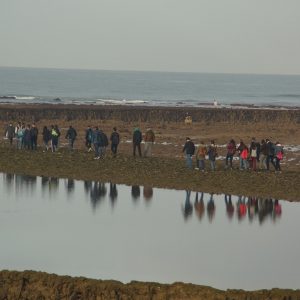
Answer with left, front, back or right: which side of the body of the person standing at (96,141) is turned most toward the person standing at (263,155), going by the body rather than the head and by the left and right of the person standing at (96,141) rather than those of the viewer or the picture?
right

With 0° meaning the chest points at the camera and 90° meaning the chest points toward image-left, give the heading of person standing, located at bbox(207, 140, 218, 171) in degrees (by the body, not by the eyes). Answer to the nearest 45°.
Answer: approximately 180°

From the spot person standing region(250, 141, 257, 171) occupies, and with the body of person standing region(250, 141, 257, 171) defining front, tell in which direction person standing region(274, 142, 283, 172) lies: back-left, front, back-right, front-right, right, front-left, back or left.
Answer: right

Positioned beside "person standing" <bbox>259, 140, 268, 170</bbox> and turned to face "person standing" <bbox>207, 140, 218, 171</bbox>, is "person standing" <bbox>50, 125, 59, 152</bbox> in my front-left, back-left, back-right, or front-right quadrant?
front-right

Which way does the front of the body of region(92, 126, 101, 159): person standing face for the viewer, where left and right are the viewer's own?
facing away from the viewer

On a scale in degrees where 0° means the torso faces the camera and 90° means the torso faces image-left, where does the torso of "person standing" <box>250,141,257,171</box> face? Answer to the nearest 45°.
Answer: approximately 180°

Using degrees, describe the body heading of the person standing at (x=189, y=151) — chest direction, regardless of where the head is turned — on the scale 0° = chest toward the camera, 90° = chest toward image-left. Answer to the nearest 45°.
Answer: approximately 180°
